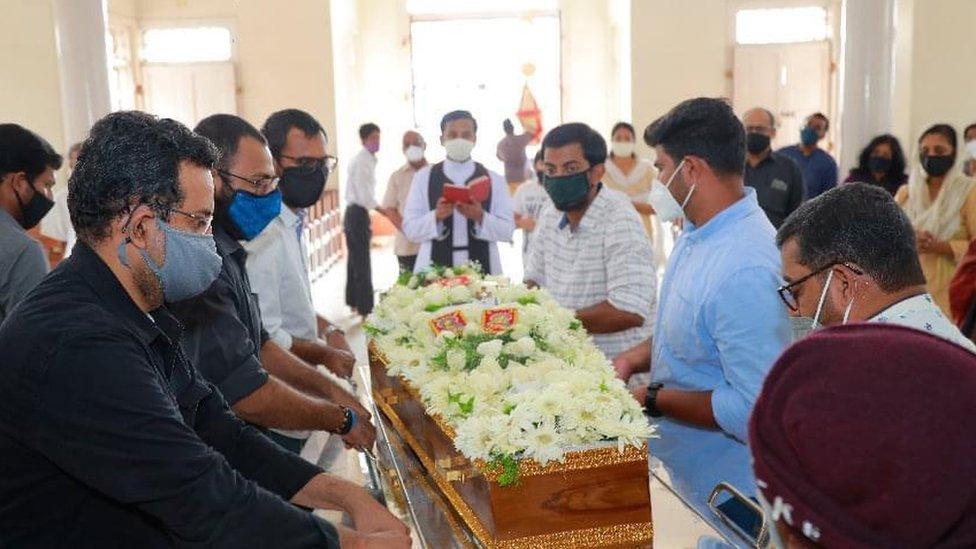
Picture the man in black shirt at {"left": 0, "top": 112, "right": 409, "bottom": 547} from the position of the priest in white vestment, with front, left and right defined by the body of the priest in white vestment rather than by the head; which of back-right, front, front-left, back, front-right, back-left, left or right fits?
front

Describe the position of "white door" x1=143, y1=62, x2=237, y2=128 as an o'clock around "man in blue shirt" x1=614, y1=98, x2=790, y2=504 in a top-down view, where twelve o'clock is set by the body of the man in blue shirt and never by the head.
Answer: The white door is roughly at 2 o'clock from the man in blue shirt.

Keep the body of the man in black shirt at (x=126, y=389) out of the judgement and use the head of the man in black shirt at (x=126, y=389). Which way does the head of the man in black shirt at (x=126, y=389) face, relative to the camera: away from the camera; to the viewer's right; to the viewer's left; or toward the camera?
to the viewer's right

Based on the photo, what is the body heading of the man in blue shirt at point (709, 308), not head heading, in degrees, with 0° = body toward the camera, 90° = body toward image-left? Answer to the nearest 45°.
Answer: approximately 90°

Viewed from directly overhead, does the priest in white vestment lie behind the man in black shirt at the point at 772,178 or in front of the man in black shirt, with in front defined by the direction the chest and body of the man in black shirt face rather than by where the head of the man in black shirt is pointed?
in front

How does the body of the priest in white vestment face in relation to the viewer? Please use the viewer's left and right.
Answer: facing the viewer

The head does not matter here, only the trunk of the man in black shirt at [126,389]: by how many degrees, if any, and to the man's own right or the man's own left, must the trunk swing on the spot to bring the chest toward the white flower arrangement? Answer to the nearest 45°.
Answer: approximately 45° to the man's own left

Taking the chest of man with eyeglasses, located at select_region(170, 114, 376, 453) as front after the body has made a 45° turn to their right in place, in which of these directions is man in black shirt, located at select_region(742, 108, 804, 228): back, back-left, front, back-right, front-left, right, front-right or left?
left

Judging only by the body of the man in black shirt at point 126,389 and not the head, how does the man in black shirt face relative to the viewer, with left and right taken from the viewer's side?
facing to the right of the viewer

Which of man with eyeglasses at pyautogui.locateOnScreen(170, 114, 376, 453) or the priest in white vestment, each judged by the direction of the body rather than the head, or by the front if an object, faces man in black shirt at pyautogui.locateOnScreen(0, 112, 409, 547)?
the priest in white vestment

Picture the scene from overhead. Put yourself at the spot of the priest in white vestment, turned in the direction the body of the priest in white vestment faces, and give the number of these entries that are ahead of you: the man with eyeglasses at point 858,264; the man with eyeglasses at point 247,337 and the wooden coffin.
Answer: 3

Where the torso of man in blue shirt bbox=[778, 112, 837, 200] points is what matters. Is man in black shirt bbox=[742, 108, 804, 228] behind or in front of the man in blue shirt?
in front
